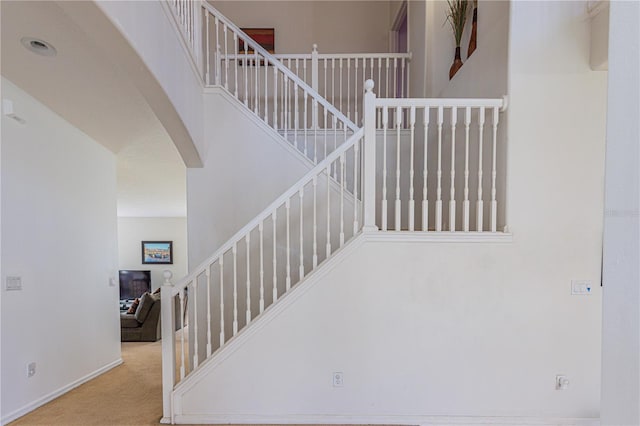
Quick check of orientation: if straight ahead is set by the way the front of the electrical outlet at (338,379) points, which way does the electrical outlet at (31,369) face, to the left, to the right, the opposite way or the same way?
to the left

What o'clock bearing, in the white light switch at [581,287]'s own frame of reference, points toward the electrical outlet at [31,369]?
The electrical outlet is roughly at 2 o'clock from the white light switch.

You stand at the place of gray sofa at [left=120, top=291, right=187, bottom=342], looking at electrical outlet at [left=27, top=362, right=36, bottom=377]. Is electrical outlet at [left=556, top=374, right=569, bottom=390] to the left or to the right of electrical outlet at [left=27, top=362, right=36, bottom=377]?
left

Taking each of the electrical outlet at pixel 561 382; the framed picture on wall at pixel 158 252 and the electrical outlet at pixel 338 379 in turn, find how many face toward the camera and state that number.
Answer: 3

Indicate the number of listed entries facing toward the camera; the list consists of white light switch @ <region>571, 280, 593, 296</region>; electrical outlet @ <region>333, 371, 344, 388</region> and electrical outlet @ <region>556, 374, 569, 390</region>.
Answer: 3

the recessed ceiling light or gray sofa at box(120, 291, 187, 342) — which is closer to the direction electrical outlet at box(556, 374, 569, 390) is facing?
the recessed ceiling light

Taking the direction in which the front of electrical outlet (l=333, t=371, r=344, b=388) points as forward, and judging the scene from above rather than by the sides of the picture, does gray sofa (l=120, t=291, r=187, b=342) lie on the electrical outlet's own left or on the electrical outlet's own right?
on the electrical outlet's own right

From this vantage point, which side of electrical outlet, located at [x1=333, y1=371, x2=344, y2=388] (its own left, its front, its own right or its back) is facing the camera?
front

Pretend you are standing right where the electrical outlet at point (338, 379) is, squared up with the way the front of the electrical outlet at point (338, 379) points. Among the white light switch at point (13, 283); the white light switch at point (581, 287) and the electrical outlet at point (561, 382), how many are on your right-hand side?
1

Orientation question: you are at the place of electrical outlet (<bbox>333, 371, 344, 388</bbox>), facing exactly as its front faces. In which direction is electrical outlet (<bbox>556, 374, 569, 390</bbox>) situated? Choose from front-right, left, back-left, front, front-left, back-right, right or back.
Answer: left

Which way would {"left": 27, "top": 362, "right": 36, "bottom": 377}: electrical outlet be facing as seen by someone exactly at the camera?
facing the viewer and to the right of the viewer

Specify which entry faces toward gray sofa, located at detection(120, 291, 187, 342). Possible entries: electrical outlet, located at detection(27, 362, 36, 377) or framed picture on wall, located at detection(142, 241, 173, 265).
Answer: the framed picture on wall

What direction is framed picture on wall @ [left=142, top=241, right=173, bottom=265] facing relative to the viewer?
toward the camera

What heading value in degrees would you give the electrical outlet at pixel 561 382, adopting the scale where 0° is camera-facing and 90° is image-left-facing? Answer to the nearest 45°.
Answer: approximately 0°
